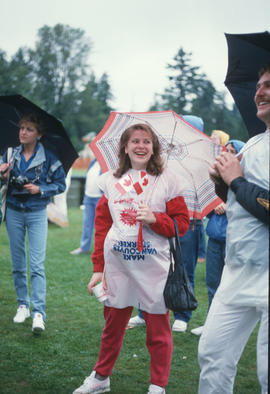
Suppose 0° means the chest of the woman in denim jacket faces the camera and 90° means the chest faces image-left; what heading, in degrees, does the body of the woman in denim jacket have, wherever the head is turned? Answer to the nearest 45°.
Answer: approximately 45°

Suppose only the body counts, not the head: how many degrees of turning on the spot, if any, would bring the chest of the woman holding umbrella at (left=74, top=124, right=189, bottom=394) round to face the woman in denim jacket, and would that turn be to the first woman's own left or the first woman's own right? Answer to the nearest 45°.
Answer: approximately 135° to the first woman's own right

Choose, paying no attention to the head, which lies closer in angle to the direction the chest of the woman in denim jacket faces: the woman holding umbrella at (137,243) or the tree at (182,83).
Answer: the woman holding umbrella

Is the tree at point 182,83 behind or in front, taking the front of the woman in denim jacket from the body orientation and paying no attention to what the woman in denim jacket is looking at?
behind

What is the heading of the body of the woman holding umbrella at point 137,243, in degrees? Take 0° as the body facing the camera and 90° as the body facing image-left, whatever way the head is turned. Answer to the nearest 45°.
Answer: approximately 0°

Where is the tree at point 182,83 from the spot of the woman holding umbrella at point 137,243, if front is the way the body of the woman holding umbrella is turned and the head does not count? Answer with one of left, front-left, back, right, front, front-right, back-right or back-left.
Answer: back

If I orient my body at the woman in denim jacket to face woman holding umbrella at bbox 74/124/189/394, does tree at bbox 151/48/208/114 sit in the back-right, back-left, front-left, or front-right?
back-left
